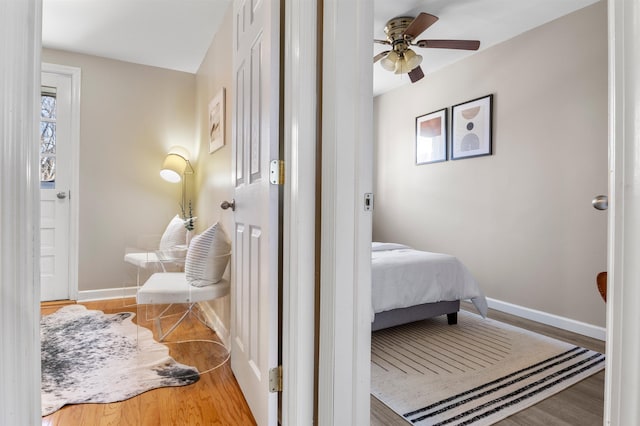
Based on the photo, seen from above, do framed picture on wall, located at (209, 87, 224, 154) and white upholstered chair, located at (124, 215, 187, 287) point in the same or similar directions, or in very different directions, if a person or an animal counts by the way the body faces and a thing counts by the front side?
same or similar directions

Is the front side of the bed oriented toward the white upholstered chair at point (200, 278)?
no

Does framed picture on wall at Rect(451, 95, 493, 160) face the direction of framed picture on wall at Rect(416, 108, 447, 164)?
no

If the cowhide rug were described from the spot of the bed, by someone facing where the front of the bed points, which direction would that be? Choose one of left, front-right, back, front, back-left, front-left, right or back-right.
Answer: right

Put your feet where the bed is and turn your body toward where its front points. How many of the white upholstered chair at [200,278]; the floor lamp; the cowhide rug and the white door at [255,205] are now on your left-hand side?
0

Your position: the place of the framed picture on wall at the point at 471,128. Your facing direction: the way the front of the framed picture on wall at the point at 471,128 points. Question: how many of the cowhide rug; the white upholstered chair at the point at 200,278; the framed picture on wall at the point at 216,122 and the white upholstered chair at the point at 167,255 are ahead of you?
4

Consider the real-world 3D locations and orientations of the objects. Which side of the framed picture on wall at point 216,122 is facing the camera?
left

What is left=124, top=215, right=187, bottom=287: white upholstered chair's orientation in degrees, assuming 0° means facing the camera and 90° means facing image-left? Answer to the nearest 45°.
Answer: approximately 90°

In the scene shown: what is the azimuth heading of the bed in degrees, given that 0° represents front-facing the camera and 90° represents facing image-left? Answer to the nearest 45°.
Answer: approximately 315°

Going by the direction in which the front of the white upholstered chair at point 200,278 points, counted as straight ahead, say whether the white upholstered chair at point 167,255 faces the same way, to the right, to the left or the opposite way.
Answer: the same way

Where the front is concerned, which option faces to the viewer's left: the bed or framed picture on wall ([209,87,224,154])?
the framed picture on wall

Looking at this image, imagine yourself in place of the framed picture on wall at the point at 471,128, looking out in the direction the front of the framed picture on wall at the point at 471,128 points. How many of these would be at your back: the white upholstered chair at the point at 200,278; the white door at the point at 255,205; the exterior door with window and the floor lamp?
0

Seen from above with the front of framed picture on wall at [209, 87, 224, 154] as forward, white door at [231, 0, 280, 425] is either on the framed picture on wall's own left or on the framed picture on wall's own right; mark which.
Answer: on the framed picture on wall's own left

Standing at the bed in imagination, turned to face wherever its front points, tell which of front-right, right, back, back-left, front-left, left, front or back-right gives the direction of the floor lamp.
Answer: back-right

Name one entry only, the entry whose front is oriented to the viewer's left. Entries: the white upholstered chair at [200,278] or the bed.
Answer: the white upholstered chair

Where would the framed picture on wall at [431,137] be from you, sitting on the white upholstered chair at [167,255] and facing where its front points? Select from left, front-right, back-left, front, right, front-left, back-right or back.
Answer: back

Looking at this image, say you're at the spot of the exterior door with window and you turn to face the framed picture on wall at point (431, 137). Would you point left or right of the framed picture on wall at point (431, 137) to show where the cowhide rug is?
right
